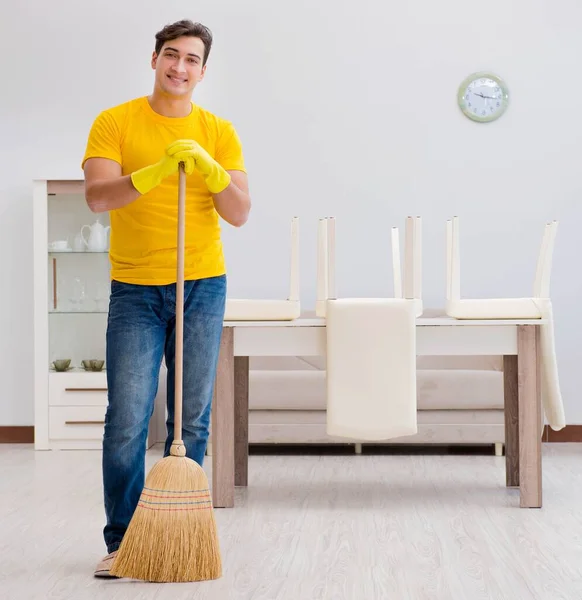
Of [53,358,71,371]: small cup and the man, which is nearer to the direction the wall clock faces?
the man

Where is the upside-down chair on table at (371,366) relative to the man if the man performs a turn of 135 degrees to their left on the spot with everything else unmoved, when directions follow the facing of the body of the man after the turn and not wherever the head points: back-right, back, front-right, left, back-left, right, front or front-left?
front

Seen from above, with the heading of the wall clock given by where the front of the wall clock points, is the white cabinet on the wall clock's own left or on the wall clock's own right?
on the wall clock's own right

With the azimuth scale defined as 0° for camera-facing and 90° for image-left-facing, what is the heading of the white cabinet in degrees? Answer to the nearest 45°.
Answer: approximately 0°

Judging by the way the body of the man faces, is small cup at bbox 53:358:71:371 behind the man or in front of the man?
behind

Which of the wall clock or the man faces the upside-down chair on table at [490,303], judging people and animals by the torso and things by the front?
the wall clock

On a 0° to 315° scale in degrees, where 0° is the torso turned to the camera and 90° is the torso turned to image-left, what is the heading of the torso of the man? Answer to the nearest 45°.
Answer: approximately 0°

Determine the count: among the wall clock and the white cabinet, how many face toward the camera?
2
